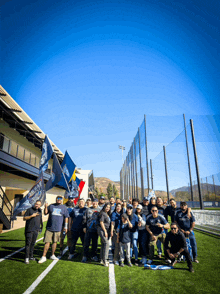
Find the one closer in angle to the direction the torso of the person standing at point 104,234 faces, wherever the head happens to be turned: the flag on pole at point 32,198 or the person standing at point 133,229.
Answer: the person standing

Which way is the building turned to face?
to the viewer's right

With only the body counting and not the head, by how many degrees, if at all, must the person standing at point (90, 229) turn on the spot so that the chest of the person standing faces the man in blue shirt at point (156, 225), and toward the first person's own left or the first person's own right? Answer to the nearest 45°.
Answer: approximately 90° to the first person's own left

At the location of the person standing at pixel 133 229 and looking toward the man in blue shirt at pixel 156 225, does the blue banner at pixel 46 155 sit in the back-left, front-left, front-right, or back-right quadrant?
back-left

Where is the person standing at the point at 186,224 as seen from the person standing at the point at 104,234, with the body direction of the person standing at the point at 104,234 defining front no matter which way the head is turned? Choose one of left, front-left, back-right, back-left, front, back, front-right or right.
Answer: front-left

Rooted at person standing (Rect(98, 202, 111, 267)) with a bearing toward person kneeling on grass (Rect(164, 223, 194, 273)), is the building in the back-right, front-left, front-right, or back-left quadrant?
back-left

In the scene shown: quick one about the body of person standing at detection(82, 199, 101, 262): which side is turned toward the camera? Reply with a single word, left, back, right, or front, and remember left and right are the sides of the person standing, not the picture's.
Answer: front

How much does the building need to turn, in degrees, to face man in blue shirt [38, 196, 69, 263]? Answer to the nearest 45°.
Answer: approximately 90° to its right

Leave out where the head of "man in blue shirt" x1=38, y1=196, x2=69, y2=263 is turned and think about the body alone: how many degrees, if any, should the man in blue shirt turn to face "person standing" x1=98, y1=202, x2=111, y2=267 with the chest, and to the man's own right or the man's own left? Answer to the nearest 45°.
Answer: approximately 90° to the man's own left

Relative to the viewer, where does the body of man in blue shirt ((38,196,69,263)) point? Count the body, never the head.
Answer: toward the camera

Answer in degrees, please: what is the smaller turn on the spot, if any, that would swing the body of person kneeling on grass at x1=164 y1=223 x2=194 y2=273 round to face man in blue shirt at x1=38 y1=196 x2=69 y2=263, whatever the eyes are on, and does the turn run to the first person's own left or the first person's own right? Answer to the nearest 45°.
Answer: approximately 90° to the first person's own right

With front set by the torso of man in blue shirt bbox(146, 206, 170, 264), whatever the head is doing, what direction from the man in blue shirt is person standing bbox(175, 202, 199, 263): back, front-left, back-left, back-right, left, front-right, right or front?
left
